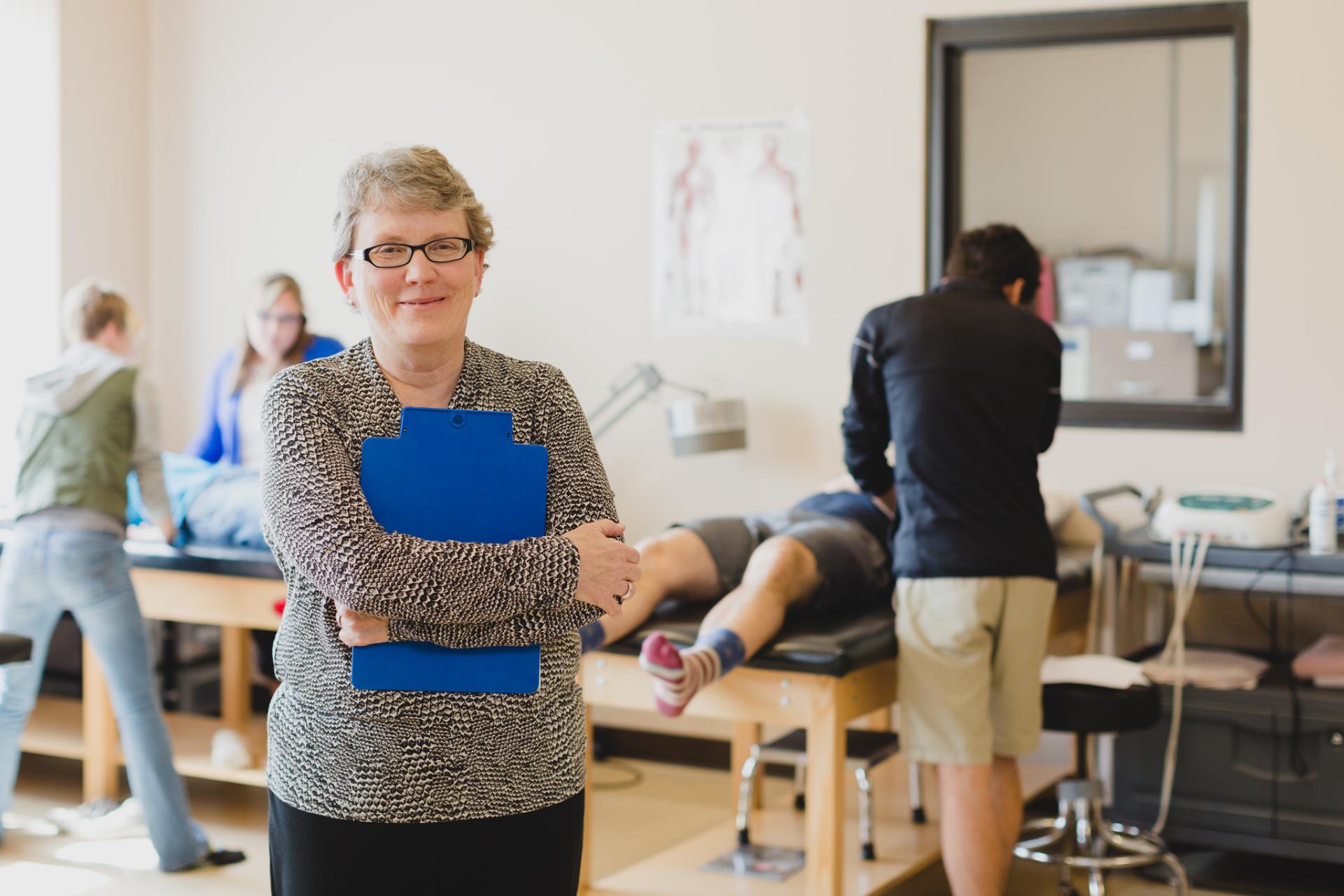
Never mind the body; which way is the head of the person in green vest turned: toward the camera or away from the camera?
away from the camera

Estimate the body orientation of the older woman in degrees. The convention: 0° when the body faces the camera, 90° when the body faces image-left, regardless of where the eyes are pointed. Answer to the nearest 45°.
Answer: approximately 0°

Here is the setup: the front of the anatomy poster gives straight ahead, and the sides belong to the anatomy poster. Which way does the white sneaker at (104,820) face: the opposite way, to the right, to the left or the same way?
to the right

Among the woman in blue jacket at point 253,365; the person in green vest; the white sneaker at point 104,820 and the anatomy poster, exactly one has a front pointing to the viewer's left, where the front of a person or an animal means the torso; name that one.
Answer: the white sneaker

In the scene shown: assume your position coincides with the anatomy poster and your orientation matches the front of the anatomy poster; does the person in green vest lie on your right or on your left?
on your right

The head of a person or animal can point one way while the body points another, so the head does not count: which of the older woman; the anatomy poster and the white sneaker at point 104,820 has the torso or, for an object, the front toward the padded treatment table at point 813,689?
the anatomy poster

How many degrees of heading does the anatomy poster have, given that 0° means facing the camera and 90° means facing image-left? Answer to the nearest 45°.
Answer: approximately 0°

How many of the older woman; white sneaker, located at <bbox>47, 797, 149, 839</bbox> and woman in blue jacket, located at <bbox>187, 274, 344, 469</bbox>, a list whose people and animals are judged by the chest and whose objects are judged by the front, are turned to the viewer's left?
1

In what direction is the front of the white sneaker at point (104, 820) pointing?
to the viewer's left

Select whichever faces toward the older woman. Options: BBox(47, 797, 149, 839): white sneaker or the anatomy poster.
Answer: the anatomy poster
